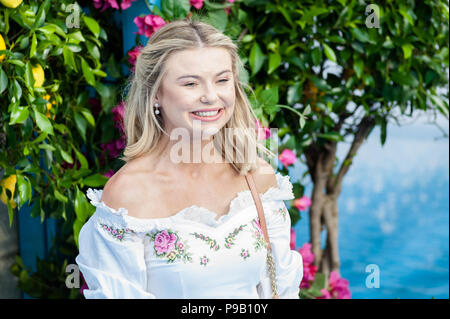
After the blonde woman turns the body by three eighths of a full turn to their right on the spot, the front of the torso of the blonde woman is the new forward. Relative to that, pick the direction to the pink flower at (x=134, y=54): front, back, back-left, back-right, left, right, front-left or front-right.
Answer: right

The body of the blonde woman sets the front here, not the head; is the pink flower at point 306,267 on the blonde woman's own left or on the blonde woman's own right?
on the blonde woman's own left

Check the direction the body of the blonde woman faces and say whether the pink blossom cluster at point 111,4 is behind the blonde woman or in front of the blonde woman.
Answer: behind

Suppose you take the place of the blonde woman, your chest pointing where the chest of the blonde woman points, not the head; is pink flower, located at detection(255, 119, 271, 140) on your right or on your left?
on your left

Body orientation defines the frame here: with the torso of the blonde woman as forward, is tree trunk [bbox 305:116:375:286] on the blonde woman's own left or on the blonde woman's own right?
on the blonde woman's own left

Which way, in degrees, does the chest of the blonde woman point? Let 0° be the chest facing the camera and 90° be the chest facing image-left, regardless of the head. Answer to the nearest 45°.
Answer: approximately 315°
